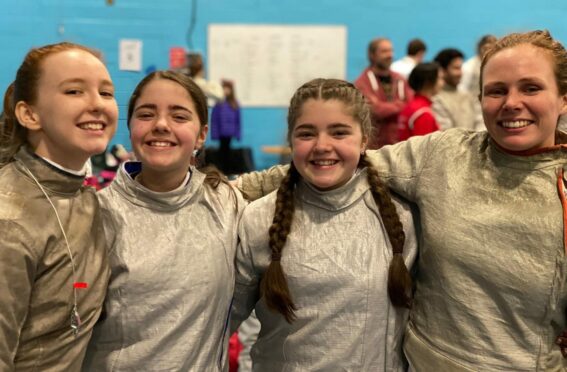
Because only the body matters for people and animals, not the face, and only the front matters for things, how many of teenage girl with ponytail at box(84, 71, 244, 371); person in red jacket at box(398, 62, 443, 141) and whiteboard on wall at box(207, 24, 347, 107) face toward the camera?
2

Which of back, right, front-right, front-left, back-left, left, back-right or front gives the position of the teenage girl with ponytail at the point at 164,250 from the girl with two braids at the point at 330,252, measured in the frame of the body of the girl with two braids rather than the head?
right

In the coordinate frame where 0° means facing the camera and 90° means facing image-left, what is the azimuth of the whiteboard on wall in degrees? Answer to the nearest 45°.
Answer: approximately 0°

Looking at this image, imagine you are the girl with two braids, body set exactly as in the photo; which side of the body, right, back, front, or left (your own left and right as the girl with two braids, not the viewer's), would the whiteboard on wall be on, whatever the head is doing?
back

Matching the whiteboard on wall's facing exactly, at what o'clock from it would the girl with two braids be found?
The girl with two braids is roughly at 12 o'clock from the whiteboard on wall.

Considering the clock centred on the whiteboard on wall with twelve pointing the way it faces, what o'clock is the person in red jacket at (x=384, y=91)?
The person in red jacket is roughly at 11 o'clock from the whiteboard on wall.

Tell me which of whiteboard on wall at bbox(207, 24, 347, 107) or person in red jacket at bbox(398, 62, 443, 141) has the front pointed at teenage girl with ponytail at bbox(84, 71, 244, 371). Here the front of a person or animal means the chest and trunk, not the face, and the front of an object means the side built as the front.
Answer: the whiteboard on wall

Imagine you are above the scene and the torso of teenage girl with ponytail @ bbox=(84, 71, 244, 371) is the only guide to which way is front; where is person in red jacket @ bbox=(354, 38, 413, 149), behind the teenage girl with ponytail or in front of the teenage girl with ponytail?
behind

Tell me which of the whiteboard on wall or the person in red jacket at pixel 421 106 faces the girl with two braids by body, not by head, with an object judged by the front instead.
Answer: the whiteboard on wall
